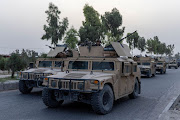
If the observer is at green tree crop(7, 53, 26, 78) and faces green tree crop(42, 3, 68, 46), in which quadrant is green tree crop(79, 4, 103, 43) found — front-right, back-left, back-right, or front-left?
front-right

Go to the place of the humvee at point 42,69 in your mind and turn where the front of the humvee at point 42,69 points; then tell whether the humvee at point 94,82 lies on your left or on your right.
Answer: on your left

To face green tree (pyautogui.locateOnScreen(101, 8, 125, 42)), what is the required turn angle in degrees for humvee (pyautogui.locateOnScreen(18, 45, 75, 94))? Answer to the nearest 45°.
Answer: approximately 180°

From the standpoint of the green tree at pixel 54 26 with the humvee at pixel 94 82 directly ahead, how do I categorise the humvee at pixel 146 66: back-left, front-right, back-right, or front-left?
front-left

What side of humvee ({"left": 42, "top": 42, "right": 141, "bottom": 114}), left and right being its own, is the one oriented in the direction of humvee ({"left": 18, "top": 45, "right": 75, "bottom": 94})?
right

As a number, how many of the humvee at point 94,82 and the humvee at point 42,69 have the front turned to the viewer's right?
0

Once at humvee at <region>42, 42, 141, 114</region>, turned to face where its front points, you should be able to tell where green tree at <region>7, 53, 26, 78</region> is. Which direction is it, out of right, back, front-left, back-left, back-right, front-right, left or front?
right

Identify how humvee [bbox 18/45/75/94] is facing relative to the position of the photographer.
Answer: facing the viewer and to the left of the viewer

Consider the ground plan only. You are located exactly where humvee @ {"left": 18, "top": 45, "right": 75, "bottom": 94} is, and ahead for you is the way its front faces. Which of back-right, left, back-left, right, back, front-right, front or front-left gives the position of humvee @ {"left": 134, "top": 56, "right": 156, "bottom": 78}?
back

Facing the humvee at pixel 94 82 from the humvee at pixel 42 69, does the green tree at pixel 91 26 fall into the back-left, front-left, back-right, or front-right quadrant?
back-left

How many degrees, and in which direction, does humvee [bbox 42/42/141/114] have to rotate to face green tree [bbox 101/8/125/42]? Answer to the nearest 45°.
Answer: approximately 135° to its right
